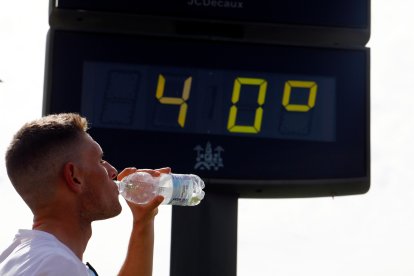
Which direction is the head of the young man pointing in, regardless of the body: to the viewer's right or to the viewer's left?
to the viewer's right

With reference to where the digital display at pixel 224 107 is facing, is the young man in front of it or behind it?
in front

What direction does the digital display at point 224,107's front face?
toward the camera
